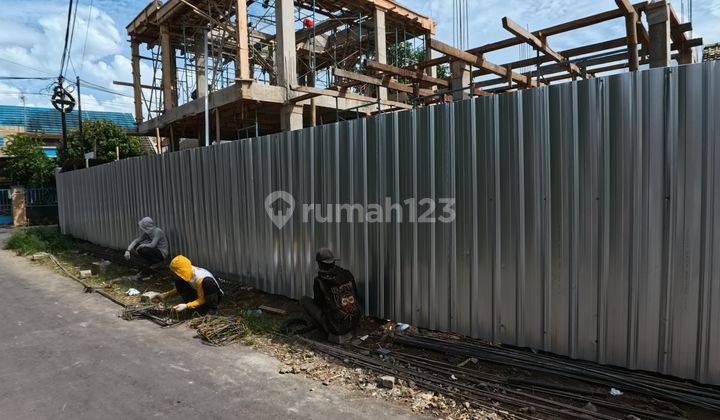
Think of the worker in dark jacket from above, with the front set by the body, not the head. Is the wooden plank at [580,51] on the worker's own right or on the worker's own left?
on the worker's own right

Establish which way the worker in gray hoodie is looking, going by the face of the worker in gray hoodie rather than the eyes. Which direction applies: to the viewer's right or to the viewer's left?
to the viewer's left

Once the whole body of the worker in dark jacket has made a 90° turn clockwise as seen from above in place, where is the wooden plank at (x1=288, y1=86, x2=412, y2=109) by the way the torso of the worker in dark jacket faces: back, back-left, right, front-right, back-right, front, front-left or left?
front-left

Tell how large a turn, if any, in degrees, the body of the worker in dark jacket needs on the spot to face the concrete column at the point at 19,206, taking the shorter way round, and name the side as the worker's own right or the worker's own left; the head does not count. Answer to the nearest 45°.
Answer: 0° — they already face it

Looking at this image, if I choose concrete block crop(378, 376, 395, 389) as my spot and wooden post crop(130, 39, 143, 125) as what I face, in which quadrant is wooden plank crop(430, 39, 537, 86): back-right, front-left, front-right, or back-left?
front-right

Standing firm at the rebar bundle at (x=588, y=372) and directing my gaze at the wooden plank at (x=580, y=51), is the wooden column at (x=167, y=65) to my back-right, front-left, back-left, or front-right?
front-left

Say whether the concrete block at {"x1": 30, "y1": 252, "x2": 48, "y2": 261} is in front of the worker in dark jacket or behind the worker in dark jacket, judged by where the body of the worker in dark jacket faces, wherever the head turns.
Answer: in front
